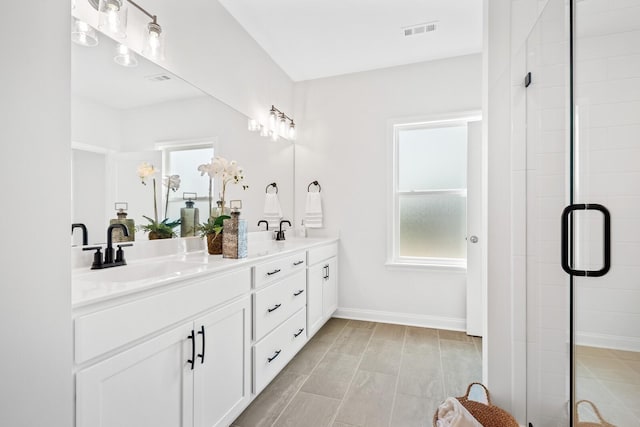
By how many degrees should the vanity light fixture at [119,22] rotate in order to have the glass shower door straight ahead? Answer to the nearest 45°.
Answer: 0° — it already faces it

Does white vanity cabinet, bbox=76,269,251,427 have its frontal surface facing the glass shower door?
yes

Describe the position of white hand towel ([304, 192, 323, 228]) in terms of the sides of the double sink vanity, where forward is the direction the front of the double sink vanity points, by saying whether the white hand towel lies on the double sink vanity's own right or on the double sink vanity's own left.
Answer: on the double sink vanity's own left

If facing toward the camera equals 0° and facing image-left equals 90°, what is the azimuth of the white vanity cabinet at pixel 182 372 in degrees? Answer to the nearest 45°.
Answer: approximately 315°
